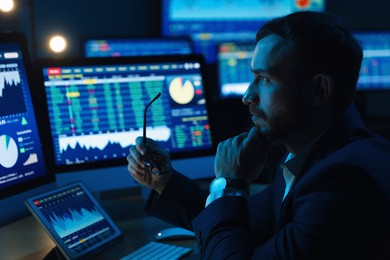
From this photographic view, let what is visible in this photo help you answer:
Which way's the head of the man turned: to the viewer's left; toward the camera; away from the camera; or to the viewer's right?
to the viewer's left

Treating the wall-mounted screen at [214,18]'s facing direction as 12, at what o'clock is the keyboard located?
The keyboard is roughly at 12 o'clock from the wall-mounted screen.

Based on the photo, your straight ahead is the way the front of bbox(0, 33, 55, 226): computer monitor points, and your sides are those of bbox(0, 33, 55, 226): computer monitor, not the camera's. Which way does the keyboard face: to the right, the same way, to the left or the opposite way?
the same way

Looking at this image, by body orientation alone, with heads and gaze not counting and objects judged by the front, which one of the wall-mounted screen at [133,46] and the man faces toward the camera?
the wall-mounted screen

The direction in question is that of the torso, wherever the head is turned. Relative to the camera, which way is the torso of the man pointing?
to the viewer's left

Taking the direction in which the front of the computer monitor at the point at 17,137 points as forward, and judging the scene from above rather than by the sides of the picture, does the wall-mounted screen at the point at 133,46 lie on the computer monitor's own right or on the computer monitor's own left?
on the computer monitor's own left

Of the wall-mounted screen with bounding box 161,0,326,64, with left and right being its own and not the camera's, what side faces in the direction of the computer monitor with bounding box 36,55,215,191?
front

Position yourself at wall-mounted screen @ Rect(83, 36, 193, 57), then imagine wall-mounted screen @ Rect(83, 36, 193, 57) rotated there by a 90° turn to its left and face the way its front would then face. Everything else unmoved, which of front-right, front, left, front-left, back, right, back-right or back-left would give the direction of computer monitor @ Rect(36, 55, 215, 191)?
right

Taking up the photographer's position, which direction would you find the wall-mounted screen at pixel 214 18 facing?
facing the viewer

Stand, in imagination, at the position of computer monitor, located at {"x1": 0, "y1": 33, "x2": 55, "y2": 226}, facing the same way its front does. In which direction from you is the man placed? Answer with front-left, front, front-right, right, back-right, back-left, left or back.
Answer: front

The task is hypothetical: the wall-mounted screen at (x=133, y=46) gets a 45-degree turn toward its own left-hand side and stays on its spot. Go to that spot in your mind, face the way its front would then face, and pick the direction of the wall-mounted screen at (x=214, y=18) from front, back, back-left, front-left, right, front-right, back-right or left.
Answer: left

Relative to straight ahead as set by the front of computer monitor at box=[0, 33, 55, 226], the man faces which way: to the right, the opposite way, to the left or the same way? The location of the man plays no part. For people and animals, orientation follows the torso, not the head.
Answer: the opposite way

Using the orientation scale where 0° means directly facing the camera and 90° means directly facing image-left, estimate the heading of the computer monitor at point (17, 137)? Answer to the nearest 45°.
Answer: approximately 315°

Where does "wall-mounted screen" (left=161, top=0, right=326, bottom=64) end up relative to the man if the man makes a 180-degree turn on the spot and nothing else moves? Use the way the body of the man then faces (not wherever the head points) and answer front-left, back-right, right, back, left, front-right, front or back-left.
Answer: left
